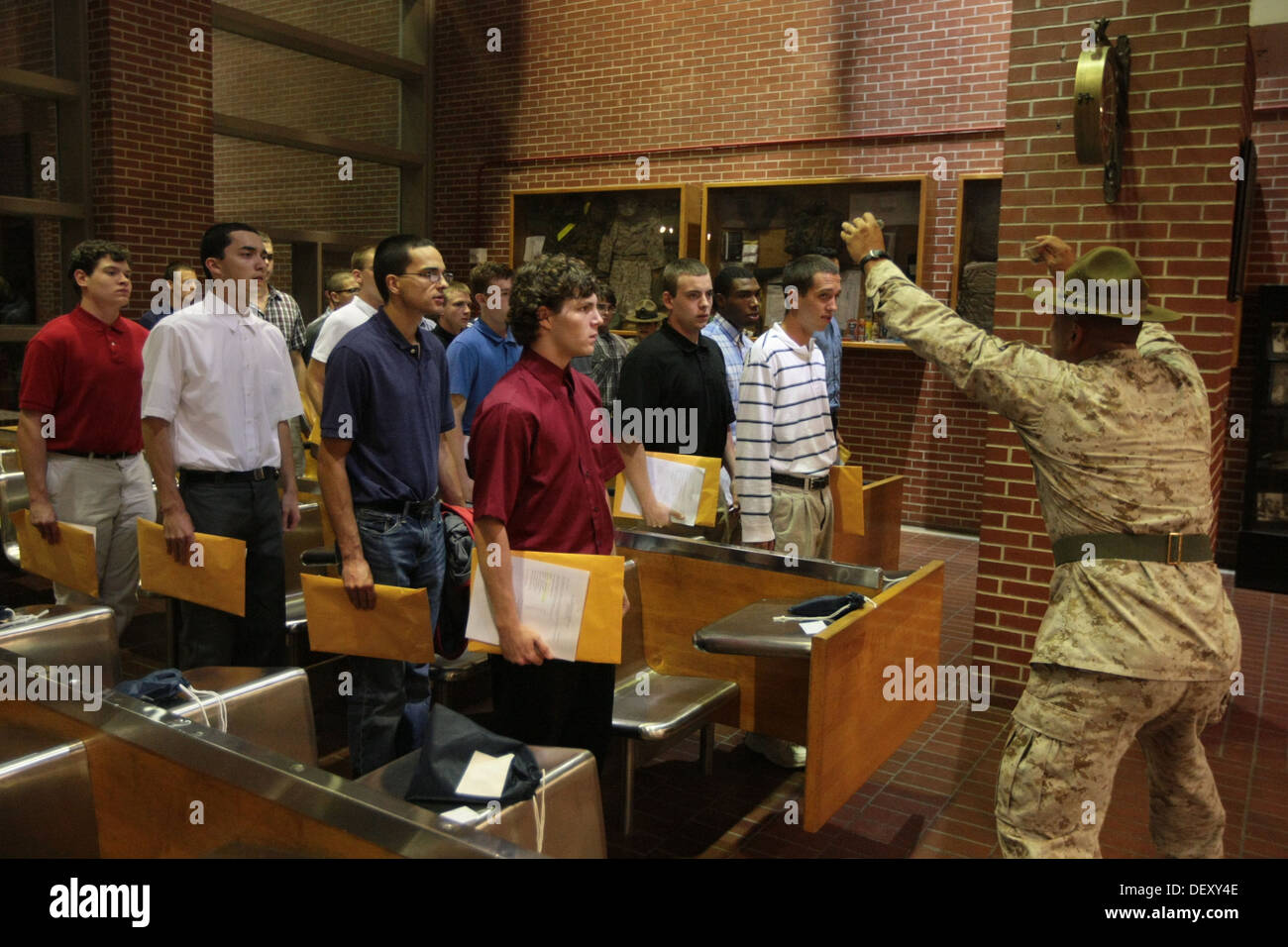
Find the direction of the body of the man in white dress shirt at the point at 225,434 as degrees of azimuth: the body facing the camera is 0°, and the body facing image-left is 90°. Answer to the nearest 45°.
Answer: approximately 315°

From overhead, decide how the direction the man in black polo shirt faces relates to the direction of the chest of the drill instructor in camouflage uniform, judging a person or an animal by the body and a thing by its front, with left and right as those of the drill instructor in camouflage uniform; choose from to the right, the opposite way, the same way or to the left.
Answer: the opposite way

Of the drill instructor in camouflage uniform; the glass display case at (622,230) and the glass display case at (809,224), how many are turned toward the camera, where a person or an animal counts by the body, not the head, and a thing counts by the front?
2

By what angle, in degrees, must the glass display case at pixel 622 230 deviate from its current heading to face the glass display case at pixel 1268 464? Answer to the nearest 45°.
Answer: approximately 45° to its left

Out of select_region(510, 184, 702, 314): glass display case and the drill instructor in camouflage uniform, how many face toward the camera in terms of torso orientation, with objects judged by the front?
1

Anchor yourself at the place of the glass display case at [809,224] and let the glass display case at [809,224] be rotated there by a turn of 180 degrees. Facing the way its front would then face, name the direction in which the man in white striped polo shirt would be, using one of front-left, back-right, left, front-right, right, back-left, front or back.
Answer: back

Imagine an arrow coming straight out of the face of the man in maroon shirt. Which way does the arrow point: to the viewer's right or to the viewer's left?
to the viewer's right

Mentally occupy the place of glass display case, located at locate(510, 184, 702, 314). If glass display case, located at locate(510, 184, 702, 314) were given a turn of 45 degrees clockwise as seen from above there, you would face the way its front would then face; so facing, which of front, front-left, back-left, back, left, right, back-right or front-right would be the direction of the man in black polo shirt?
front-left

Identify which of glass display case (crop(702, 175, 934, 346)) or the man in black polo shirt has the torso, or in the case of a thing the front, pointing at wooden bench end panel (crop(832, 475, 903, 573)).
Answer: the glass display case

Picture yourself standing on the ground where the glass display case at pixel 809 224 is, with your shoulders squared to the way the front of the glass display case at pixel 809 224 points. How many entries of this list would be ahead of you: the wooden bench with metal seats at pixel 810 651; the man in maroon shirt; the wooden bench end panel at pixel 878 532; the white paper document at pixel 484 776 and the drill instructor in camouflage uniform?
5

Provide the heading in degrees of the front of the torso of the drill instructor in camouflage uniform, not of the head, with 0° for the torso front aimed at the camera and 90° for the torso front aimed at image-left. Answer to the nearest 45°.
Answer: approximately 135°

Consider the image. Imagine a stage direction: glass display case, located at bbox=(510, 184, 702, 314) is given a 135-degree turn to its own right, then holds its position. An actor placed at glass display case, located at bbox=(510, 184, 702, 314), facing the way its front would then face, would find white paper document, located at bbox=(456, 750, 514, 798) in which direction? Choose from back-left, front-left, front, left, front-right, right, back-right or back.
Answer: back-left

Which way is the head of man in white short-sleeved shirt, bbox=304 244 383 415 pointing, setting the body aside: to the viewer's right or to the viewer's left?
to the viewer's right

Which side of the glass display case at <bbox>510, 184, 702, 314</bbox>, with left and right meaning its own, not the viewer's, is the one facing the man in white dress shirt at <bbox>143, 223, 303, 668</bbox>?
front

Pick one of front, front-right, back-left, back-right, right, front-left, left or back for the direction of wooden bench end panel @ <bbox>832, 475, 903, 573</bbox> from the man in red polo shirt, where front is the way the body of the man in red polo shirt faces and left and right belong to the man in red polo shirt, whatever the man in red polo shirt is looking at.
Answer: front-left

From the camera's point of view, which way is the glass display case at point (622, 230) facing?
toward the camera
